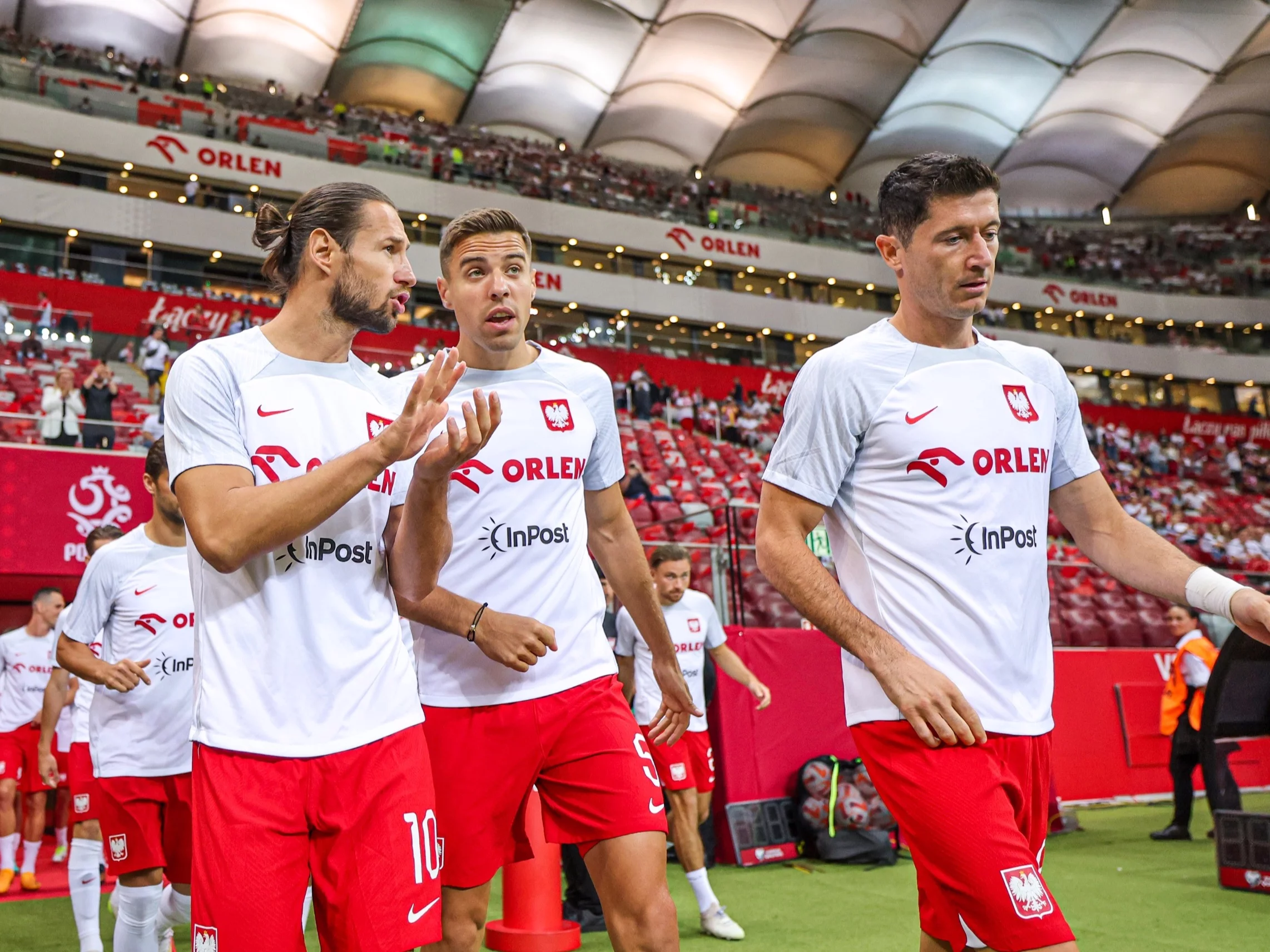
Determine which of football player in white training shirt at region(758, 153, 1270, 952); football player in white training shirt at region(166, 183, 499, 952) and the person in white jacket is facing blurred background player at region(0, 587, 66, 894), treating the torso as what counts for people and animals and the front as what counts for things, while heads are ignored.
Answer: the person in white jacket

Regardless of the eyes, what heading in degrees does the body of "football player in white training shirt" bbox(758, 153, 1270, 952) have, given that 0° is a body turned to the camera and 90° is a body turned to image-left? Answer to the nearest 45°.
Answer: approximately 315°

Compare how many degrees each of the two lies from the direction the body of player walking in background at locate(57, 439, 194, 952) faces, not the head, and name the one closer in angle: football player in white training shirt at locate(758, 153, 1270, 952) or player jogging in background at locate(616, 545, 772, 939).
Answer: the football player in white training shirt

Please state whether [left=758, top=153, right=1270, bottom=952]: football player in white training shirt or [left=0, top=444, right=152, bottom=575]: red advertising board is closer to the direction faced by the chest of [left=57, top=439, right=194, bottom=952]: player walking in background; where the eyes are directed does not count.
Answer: the football player in white training shirt

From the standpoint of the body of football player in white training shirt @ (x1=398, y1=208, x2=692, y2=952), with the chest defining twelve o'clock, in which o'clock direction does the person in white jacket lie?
The person in white jacket is roughly at 5 o'clock from the football player in white training shirt.

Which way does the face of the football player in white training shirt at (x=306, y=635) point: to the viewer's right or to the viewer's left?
to the viewer's right

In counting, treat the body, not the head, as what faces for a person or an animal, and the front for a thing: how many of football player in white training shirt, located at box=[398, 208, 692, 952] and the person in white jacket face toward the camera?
2

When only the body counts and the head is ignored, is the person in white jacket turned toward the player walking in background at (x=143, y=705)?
yes

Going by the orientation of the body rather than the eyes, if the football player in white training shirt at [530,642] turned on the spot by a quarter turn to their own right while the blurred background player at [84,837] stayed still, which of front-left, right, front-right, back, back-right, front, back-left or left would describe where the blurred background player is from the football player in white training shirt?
front-right

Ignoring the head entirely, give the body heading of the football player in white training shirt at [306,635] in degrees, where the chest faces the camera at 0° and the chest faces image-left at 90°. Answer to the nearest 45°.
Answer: approximately 315°

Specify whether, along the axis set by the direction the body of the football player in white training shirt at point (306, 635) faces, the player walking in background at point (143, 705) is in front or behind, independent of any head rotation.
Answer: behind

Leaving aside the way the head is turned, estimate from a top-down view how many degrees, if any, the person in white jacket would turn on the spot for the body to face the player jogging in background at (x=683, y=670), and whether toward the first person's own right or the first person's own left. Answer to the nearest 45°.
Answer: approximately 45° to the first person's own left
